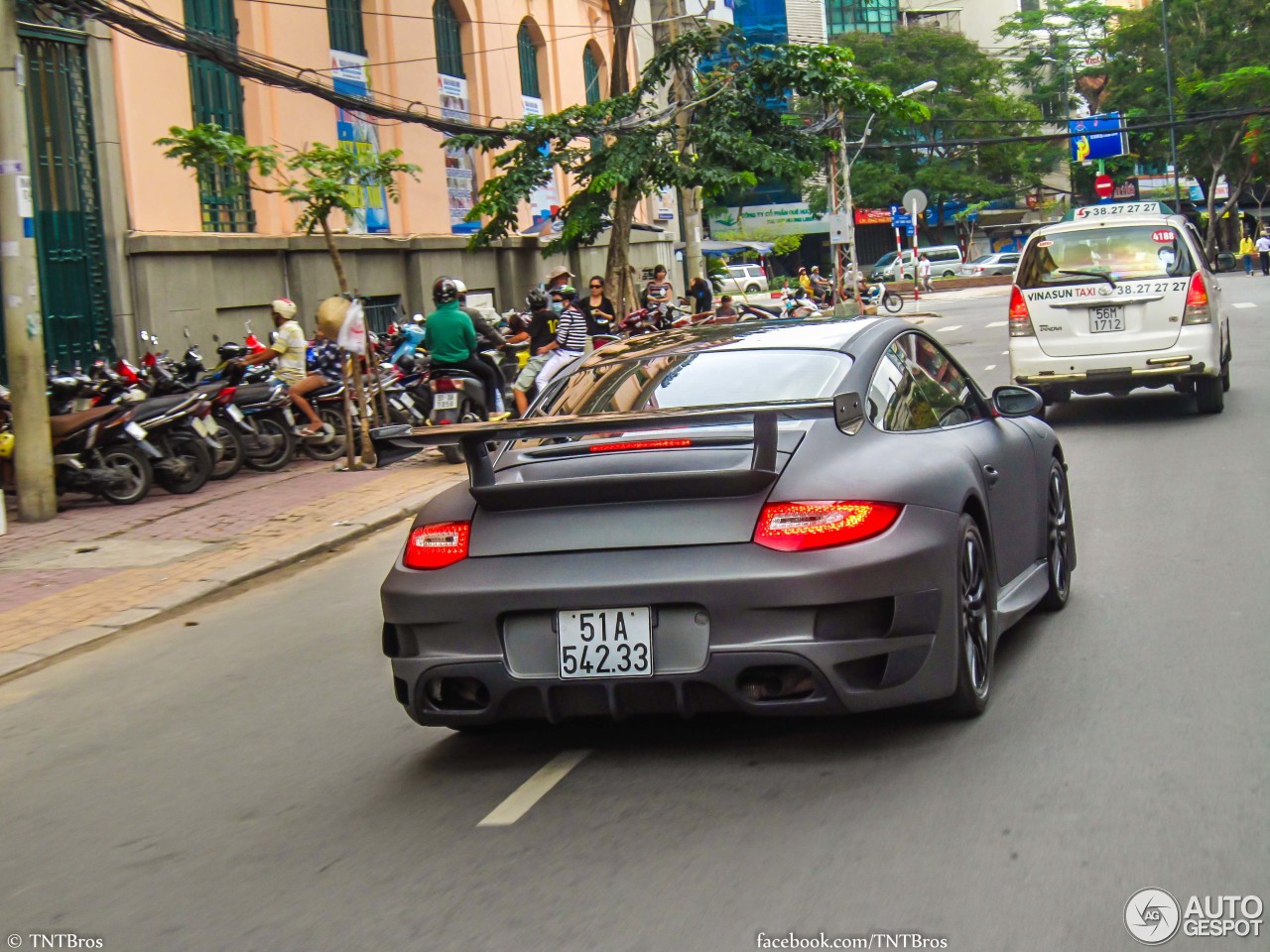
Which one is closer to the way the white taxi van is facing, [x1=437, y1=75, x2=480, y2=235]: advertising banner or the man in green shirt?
the advertising banner

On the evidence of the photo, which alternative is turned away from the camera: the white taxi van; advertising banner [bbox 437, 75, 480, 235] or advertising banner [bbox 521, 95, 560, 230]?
the white taxi van

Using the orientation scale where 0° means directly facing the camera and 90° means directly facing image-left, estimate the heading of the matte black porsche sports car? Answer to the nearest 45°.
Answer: approximately 225°

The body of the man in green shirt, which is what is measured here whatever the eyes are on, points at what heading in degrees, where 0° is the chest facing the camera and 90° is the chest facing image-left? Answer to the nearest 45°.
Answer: approximately 225°

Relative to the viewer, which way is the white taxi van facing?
away from the camera

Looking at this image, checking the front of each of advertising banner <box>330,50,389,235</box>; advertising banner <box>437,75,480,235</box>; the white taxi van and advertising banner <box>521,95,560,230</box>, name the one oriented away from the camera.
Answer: the white taxi van

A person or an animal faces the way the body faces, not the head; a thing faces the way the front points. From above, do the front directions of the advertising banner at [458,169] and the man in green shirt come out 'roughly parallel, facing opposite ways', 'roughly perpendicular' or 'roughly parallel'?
roughly perpendicular

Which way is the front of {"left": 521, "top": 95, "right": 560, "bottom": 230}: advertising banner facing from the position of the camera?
facing the viewer and to the right of the viewer

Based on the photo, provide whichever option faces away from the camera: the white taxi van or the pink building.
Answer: the white taxi van

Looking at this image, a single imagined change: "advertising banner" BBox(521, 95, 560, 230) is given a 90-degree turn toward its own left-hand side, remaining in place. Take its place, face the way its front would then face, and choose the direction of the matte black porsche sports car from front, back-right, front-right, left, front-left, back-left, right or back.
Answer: back-right

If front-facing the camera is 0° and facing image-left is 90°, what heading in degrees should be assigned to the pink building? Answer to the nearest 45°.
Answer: approximately 315°

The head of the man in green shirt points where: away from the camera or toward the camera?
away from the camera
